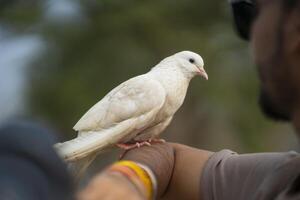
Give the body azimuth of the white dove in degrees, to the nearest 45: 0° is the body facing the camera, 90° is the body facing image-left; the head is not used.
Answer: approximately 270°
